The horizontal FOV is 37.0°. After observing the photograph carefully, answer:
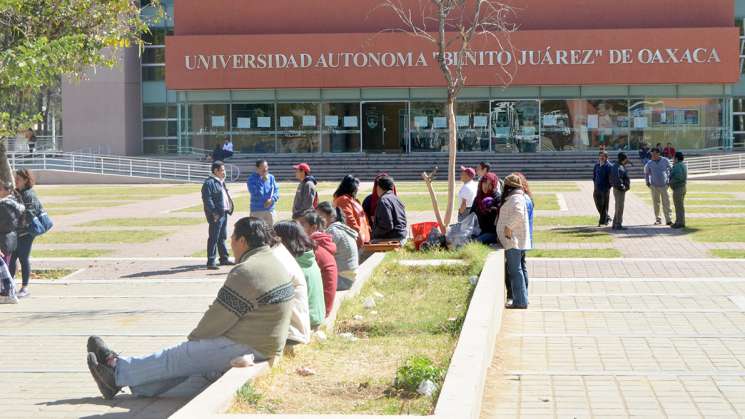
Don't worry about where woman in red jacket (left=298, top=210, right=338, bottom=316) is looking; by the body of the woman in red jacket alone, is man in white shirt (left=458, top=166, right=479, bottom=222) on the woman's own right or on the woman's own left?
on the woman's own right

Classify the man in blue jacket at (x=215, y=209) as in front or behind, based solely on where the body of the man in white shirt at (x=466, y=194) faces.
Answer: in front

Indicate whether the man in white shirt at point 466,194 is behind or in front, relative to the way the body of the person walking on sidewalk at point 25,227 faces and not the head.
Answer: behind

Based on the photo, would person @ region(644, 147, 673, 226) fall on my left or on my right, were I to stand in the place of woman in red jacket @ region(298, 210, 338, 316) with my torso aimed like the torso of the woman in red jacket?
on my right

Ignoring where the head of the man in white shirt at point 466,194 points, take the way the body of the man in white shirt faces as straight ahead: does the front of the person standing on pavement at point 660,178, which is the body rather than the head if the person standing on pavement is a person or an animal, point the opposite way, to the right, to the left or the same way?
to the left

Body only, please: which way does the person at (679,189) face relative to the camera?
to the viewer's left

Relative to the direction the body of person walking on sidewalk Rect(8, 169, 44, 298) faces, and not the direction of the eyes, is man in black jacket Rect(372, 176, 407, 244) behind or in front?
behind
